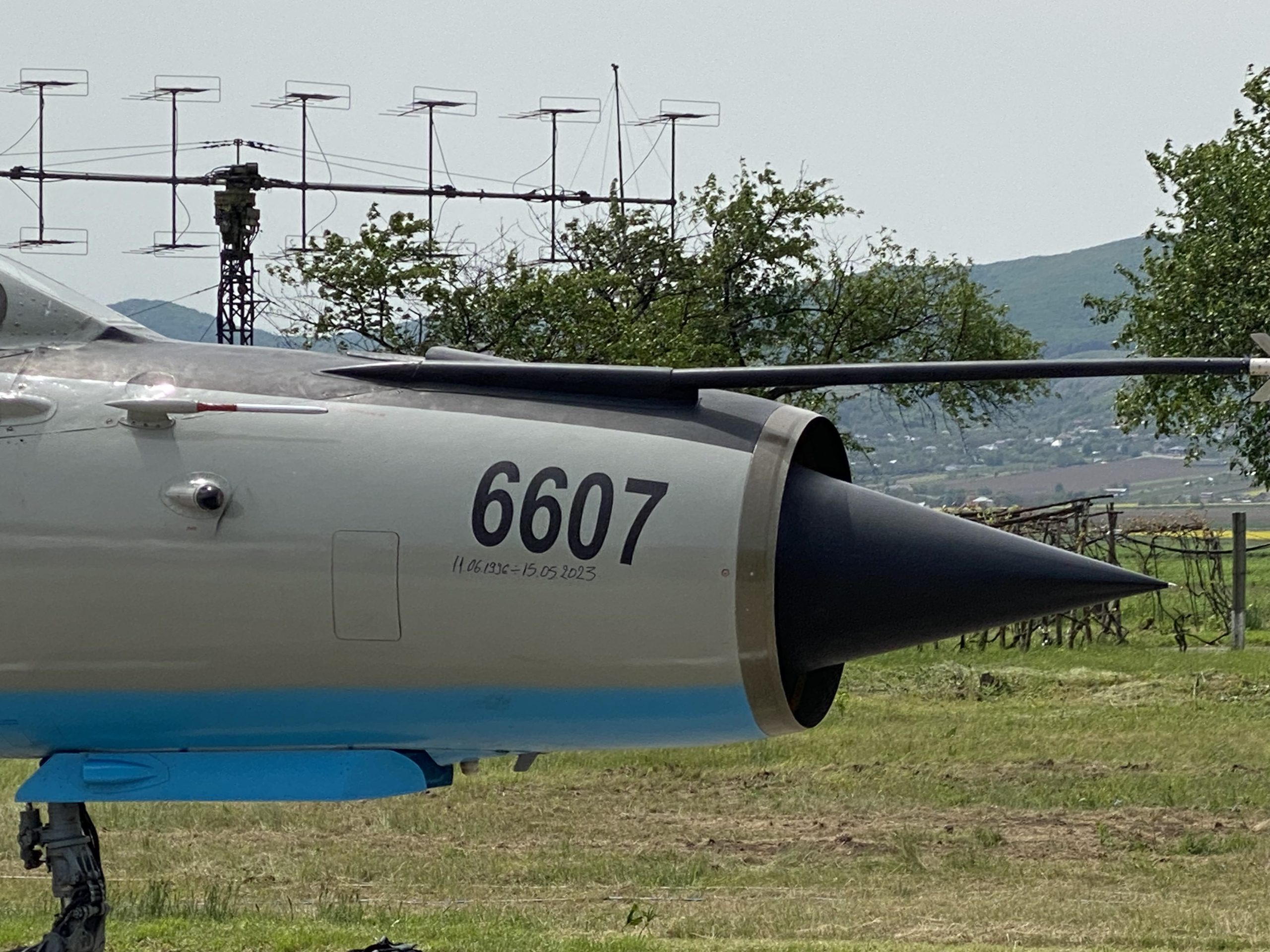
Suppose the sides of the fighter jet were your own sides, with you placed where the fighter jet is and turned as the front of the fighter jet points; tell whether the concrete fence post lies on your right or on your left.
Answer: on your left

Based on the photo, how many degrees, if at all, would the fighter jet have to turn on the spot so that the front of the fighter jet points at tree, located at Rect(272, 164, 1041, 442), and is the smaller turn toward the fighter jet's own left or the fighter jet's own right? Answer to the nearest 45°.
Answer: approximately 90° to the fighter jet's own left

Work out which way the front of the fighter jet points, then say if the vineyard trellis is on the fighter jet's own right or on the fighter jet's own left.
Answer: on the fighter jet's own left

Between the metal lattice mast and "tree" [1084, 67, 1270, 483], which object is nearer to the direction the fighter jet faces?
the tree

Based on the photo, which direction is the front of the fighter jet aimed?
to the viewer's right

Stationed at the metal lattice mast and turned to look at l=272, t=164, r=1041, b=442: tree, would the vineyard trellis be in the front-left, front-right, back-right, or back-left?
front-right

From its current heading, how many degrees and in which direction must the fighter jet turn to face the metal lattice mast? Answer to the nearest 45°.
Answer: approximately 90° to its left

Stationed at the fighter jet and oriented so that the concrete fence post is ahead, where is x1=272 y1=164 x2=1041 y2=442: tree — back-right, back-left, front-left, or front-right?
front-left
